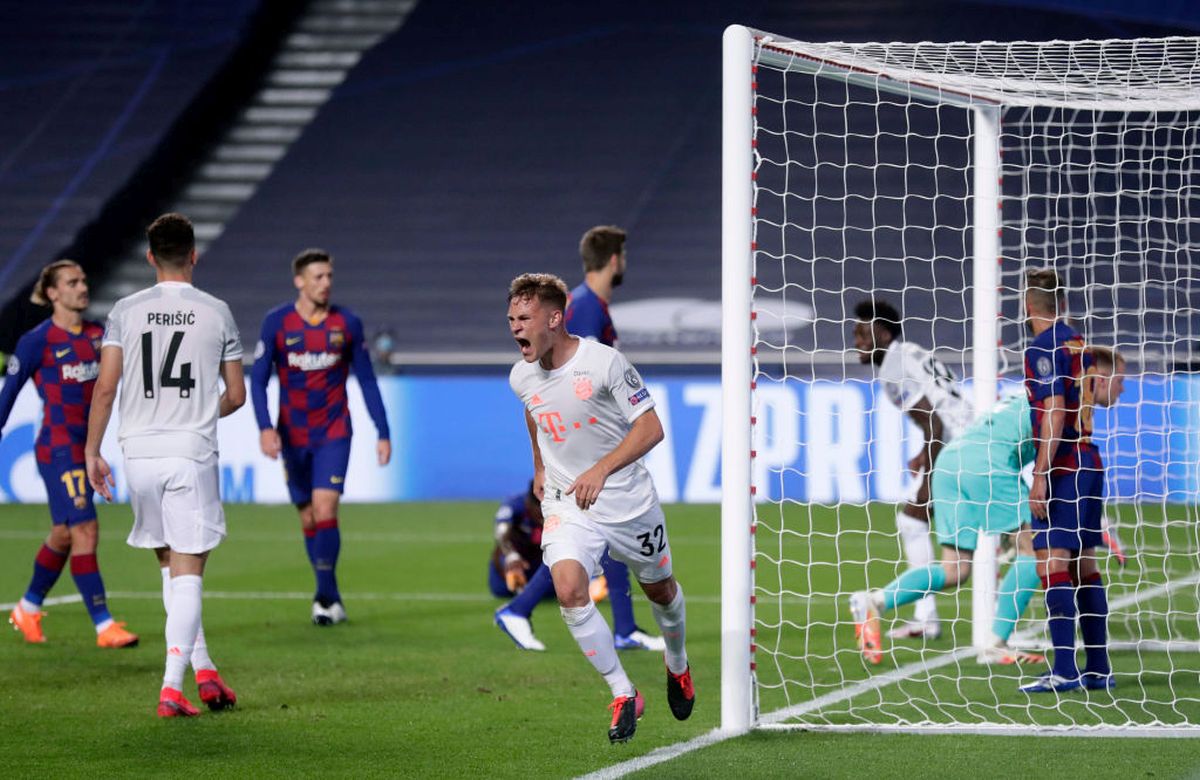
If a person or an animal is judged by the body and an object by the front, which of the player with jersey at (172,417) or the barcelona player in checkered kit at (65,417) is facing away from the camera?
the player with jersey

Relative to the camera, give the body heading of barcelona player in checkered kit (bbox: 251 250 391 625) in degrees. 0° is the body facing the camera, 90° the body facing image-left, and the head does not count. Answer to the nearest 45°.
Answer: approximately 0°

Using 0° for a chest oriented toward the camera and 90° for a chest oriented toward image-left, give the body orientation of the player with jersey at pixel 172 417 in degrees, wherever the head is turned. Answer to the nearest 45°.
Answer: approximately 180°

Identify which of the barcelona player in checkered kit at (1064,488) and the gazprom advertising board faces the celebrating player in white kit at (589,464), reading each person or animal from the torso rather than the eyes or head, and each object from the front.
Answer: the gazprom advertising board

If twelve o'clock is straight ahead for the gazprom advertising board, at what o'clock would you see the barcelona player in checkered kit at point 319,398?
The barcelona player in checkered kit is roughly at 12 o'clock from the gazprom advertising board.

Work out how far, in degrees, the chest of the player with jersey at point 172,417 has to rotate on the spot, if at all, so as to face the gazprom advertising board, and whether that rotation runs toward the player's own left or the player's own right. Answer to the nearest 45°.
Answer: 0° — they already face it

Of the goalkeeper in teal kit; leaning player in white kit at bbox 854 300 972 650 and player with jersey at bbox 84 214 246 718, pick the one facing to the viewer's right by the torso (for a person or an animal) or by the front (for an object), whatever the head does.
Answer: the goalkeeper in teal kit

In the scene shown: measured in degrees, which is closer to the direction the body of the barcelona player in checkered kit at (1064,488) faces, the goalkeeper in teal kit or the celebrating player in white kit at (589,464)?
the goalkeeper in teal kit

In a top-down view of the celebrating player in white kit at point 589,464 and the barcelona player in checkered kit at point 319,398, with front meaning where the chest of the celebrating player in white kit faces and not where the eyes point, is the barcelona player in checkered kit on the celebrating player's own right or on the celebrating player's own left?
on the celebrating player's own right

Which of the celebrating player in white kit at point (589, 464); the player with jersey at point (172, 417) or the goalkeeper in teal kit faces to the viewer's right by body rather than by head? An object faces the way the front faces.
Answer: the goalkeeper in teal kit
